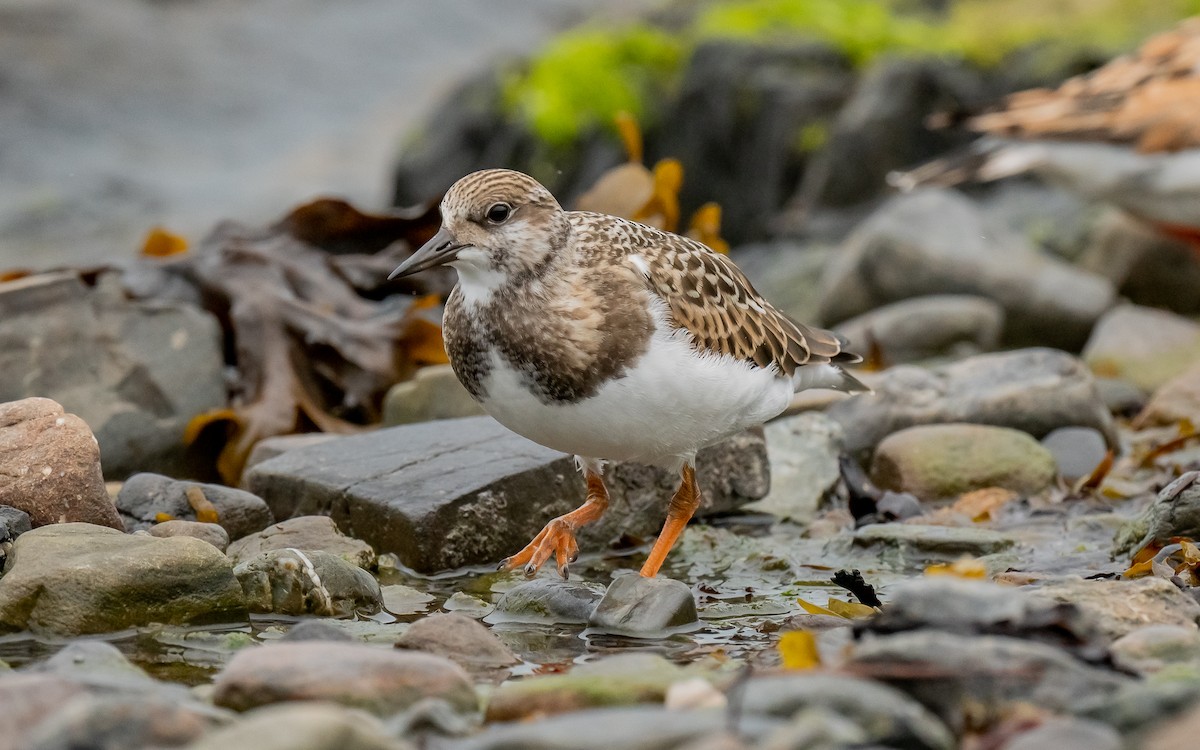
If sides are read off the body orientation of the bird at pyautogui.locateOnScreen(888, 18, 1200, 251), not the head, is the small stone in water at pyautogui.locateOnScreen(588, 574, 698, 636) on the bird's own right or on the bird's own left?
on the bird's own right

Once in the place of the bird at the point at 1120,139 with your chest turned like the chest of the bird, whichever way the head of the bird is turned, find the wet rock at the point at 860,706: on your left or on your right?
on your right

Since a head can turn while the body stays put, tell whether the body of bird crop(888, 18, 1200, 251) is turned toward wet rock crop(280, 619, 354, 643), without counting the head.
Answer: no

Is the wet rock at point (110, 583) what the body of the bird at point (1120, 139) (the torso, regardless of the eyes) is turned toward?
no

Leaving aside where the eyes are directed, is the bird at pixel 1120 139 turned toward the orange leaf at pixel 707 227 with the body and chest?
no

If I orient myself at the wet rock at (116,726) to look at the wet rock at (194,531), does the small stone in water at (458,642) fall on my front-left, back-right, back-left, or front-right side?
front-right

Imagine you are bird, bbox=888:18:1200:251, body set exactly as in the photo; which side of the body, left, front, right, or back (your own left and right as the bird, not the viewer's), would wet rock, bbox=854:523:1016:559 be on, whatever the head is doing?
right

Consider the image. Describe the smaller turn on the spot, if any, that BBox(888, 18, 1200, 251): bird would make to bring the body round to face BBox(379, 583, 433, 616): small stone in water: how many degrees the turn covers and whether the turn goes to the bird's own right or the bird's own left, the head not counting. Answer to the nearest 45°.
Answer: approximately 135° to the bird's own right

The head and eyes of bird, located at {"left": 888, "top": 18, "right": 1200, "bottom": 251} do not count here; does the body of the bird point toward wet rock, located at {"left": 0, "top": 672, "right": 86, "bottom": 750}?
no

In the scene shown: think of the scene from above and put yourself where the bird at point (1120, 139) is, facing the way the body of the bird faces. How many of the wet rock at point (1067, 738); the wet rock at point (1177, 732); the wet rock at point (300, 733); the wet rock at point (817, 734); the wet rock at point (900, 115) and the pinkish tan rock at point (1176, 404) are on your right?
5

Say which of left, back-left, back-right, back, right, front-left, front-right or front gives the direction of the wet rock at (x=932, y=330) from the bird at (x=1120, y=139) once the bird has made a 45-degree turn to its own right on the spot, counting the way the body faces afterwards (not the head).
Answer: right

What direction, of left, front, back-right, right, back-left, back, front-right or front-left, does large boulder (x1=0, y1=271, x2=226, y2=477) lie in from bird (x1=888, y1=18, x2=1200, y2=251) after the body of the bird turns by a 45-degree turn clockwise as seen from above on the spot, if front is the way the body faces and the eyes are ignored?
right

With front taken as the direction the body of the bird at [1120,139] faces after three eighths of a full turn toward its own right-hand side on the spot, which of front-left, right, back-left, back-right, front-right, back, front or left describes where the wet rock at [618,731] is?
front-left

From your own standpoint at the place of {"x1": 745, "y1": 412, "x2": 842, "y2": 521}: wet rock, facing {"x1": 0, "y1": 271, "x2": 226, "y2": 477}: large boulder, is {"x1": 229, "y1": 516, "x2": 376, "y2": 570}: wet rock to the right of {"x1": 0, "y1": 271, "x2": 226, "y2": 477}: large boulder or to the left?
left

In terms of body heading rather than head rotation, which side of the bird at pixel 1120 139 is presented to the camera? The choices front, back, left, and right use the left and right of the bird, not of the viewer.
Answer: right

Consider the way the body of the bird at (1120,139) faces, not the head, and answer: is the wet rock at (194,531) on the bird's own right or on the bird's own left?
on the bird's own right

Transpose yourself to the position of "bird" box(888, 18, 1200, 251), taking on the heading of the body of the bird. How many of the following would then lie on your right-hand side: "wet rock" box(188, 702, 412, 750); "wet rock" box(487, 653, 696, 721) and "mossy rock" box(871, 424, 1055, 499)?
3

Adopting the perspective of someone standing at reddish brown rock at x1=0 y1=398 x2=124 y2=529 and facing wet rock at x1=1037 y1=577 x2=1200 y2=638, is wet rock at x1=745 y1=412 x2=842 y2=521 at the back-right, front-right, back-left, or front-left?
front-left

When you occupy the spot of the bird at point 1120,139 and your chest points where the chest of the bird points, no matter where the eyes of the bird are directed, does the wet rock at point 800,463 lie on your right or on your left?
on your right

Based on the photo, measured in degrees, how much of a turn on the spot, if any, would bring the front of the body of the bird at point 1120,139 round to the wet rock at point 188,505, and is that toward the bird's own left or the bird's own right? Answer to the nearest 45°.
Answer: approximately 135° to the bird's own right
